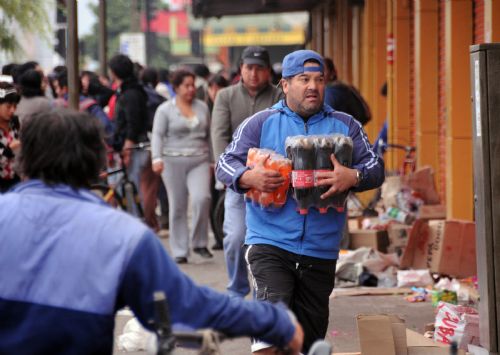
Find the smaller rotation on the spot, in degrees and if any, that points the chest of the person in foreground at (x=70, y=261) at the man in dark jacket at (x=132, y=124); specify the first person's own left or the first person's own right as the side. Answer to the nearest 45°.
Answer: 0° — they already face them

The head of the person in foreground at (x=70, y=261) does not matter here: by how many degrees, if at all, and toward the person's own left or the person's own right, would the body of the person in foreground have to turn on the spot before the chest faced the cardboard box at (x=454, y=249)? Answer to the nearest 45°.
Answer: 0° — they already face it

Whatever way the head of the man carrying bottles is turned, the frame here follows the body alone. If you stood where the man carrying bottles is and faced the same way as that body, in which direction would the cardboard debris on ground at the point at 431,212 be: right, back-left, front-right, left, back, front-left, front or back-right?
back

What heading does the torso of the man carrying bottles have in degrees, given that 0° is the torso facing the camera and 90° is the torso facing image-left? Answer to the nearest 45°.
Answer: approximately 0°

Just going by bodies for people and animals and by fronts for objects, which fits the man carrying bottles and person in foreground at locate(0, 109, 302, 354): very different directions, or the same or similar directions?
very different directions

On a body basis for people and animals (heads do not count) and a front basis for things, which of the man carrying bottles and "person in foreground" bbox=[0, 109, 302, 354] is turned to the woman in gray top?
the person in foreground

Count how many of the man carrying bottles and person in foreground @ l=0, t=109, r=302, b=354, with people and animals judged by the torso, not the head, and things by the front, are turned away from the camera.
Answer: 1

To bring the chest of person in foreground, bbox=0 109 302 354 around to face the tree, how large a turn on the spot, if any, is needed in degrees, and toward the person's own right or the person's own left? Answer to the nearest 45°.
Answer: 0° — they already face it

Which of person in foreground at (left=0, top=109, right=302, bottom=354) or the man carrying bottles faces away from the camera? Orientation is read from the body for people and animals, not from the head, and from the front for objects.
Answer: the person in foreground

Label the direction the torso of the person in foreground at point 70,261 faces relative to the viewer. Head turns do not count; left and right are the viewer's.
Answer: facing away from the viewer
